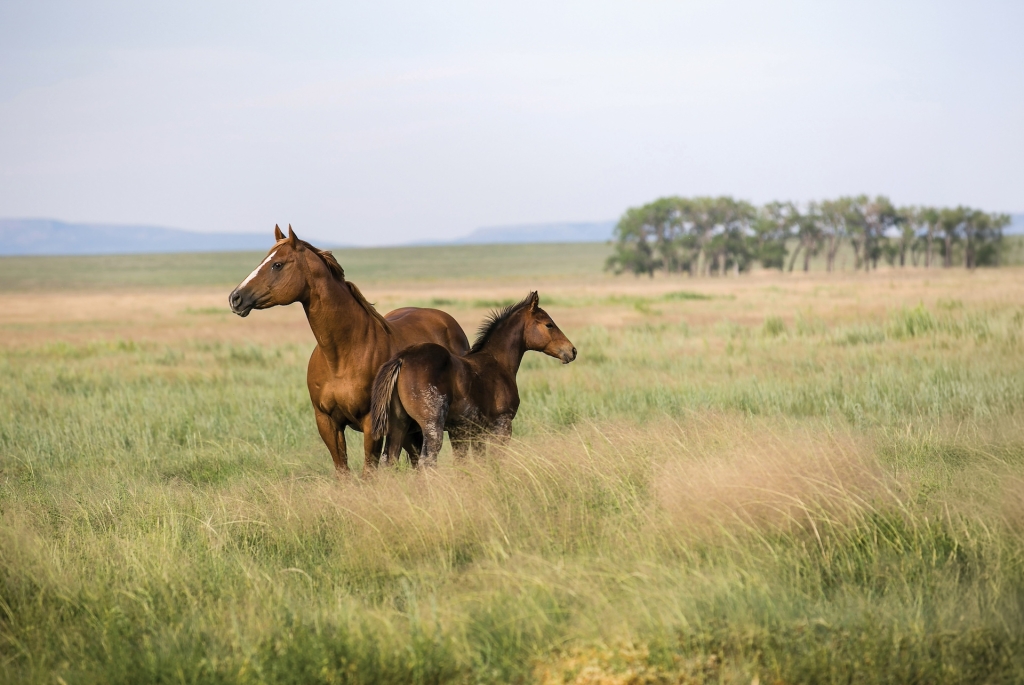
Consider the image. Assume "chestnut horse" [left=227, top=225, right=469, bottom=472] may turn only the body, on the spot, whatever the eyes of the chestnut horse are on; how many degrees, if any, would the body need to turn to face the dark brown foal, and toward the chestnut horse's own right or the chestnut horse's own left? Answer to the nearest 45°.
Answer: approximately 135° to the chestnut horse's own left

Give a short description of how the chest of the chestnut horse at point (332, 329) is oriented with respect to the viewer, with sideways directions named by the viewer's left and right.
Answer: facing the viewer and to the left of the viewer
